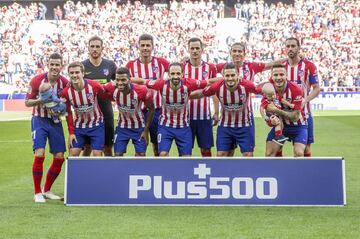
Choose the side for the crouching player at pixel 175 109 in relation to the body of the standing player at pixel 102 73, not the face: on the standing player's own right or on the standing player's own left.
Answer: on the standing player's own left

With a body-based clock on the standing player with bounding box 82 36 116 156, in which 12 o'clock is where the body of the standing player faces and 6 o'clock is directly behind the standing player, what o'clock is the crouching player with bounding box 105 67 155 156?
The crouching player is roughly at 11 o'clock from the standing player.

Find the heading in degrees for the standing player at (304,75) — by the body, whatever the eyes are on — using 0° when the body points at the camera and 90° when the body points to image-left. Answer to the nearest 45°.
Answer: approximately 45°

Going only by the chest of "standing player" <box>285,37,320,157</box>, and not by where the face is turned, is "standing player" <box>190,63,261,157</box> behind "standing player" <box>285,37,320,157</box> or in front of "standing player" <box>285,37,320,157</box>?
in front

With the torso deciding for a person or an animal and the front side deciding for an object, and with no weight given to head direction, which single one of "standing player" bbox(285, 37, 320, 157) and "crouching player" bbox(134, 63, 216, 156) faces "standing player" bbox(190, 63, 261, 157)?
"standing player" bbox(285, 37, 320, 157)

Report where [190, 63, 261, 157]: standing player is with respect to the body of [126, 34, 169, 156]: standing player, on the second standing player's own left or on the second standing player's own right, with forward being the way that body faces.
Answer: on the second standing player's own left

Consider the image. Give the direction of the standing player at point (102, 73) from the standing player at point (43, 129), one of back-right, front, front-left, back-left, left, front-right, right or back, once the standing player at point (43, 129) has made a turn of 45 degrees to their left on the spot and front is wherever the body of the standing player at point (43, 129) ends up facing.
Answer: front-left

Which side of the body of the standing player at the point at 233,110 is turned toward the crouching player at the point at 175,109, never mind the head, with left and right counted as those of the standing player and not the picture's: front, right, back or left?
right
